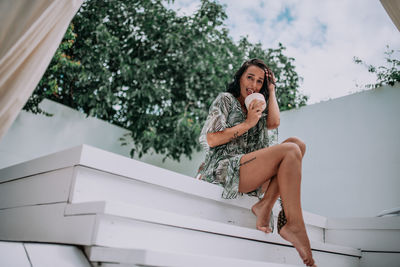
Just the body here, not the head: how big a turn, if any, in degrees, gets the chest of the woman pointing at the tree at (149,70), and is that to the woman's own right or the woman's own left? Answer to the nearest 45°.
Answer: approximately 180°

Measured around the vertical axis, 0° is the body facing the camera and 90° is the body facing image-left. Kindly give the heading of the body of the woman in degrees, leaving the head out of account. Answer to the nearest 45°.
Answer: approximately 315°

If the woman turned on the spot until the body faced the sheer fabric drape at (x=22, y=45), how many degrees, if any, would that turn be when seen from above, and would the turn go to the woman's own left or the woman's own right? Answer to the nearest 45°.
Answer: approximately 90° to the woman's own right

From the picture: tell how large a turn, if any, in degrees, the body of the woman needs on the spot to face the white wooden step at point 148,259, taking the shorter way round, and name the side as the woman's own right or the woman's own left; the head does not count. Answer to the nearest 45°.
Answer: approximately 45° to the woman's own right
